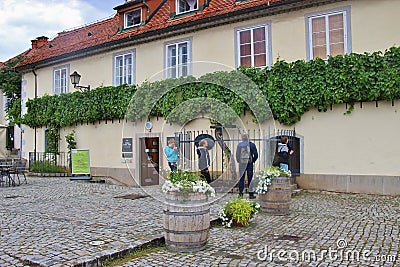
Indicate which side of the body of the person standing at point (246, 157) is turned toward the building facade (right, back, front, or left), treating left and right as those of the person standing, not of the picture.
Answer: front

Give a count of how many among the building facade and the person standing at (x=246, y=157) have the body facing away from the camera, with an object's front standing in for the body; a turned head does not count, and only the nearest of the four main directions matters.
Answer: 1

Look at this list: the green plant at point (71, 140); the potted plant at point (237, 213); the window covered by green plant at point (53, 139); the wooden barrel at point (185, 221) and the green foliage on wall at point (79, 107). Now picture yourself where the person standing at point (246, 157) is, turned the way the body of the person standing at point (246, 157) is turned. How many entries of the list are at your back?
2

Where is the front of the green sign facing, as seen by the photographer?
facing the viewer

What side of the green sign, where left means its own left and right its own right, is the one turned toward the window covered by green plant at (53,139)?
back

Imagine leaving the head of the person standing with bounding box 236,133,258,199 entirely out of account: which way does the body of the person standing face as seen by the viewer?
away from the camera

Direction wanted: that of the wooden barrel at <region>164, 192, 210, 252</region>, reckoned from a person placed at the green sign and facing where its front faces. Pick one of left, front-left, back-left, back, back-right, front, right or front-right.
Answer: front

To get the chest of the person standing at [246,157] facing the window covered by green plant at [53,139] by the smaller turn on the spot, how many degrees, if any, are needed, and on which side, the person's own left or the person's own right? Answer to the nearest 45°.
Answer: approximately 45° to the person's own left

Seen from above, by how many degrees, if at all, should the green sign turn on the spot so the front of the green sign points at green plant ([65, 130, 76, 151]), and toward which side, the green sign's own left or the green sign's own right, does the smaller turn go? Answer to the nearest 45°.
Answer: approximately 180°

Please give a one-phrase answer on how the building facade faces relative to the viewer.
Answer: facing the viewer and to the left of the viewer

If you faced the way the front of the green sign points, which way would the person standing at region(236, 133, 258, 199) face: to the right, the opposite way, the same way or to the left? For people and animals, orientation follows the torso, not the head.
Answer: the opposite way

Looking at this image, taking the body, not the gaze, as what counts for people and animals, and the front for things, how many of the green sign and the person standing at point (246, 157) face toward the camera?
1

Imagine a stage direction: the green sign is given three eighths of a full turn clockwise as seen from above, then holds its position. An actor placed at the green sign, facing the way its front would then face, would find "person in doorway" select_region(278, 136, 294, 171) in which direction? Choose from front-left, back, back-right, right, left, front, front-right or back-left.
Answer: back

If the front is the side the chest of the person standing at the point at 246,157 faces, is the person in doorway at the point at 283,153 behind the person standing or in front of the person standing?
in front
